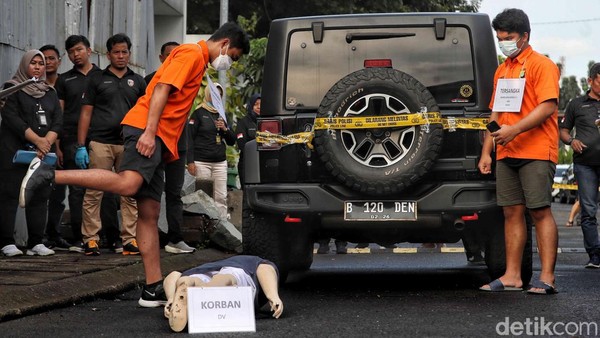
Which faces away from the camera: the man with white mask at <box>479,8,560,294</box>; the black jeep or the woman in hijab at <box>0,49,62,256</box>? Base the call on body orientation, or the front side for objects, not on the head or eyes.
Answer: the black jeep

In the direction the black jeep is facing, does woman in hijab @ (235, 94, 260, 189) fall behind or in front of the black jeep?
in front

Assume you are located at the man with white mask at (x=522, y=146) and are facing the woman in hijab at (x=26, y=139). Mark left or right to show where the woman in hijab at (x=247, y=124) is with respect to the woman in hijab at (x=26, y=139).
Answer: right

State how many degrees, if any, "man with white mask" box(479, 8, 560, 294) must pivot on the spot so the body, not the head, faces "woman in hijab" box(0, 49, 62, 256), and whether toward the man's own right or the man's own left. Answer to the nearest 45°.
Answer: approximately 45° to the man's own right

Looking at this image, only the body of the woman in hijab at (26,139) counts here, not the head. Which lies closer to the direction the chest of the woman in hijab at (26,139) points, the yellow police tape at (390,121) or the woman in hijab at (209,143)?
the yellow police tape

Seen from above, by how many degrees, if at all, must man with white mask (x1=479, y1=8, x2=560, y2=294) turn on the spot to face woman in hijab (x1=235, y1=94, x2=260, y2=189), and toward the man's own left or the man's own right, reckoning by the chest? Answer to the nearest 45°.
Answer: approximately 90° to the man's own right

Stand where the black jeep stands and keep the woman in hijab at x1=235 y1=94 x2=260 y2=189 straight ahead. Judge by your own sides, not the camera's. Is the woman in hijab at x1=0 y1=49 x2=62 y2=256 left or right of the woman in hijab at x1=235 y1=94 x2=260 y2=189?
left

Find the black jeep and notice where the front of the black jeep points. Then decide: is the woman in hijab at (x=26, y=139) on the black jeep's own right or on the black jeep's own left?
on the black jeep's own left

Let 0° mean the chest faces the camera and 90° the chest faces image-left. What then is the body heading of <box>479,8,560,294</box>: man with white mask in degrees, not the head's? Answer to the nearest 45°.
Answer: approximately 45°

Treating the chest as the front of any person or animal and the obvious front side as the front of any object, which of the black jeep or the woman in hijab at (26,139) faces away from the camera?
the black jeep

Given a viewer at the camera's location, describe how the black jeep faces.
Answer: facing away from the viewer

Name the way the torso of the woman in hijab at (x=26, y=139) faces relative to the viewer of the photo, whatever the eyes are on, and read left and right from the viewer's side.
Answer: facing the viewer and to the right of the viewer

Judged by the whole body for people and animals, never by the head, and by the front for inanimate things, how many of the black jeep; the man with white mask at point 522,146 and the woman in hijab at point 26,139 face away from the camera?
1

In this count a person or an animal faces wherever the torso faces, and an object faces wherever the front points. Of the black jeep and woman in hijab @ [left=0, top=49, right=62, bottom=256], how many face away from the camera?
1

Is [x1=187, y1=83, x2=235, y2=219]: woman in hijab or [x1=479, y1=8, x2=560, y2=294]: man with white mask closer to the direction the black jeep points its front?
the woman in hijab
